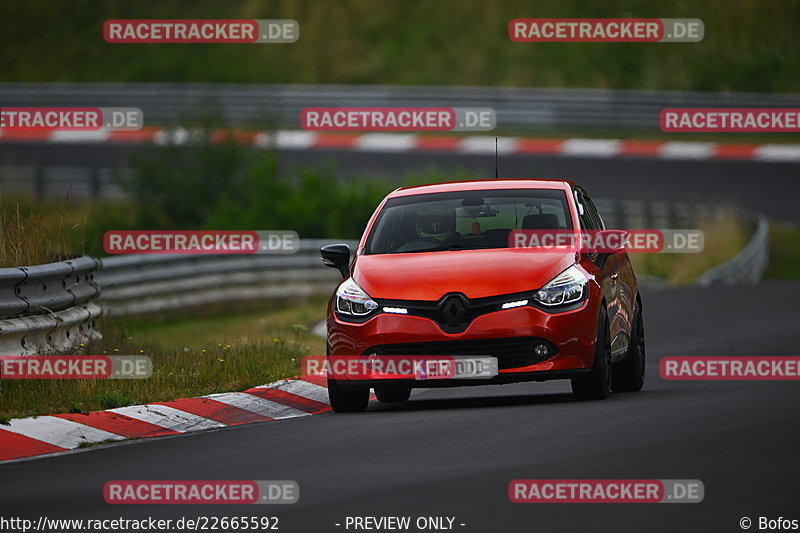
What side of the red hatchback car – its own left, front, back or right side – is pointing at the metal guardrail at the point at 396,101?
back

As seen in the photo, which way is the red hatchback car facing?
toward the camera

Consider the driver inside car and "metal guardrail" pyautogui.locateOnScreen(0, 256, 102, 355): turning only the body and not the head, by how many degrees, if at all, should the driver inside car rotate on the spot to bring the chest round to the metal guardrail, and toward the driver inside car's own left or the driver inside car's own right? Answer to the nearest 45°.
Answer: approximately 90° to the driver inside car's own right

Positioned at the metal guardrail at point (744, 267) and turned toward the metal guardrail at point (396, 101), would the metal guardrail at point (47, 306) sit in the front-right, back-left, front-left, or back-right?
back-left

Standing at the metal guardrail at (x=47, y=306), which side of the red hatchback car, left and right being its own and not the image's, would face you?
right
